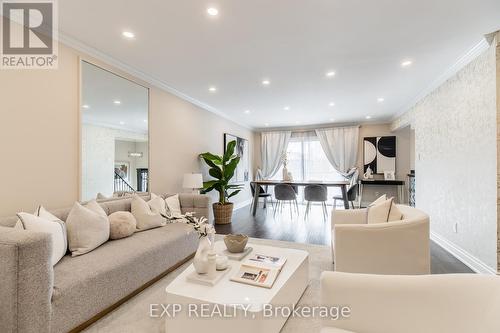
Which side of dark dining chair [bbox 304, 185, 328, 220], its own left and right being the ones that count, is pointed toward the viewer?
back

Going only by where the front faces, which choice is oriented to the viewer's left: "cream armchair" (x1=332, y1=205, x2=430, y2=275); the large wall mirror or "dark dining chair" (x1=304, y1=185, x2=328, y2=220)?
the cream armchair

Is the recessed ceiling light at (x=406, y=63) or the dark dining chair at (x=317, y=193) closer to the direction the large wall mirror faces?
the recessed ceiling light

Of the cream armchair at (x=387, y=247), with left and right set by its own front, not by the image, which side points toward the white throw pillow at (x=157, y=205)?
front

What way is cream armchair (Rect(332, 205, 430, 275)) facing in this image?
to the viewer's left

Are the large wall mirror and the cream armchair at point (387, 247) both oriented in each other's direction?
yes

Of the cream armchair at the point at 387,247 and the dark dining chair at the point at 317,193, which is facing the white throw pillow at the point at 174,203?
the cream armchair

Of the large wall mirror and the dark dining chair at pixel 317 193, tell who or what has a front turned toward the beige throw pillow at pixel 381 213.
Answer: the large wall mirror

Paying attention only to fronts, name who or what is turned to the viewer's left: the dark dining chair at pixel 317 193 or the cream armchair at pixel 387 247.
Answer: the cream armchair

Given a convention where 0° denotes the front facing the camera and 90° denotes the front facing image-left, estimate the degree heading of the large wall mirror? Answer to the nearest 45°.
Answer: approximately 315°

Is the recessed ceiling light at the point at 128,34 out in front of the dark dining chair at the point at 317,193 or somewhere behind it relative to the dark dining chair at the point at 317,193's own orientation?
behind

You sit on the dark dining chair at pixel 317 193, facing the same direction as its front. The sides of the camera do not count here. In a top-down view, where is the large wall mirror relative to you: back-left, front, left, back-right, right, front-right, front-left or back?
back-left

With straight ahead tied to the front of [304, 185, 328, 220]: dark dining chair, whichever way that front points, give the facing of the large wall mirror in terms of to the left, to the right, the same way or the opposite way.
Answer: to the right
